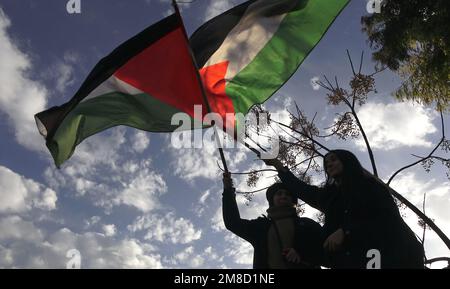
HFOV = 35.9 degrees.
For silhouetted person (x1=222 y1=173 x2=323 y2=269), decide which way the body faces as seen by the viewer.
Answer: toward the camera

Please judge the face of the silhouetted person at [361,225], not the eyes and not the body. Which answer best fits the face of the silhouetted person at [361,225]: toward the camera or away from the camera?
toward the camera

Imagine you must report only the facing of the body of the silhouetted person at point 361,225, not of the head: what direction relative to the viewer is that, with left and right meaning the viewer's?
facing the viewer and to the left of the viewer

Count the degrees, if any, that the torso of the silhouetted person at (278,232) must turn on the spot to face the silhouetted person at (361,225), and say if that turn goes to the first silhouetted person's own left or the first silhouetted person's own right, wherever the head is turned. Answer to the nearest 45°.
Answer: approximately 45° to the first silhouetted person's own left

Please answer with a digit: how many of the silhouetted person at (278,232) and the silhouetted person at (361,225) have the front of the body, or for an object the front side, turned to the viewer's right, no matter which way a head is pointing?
0

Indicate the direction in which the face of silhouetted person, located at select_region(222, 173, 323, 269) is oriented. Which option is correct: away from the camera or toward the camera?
toward the camera

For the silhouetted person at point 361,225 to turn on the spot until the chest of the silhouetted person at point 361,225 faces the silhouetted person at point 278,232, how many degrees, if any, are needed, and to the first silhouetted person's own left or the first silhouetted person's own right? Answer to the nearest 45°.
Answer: approximately 90° to the first silhouetted person's own right
